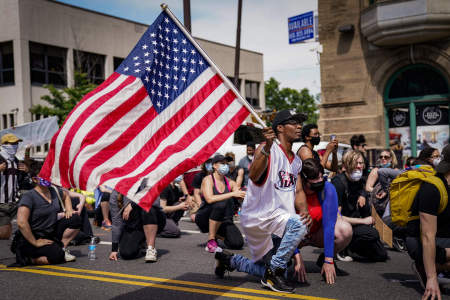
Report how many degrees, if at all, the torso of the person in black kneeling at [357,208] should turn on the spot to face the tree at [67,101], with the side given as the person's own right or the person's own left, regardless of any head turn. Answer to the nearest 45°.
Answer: approximately 180°

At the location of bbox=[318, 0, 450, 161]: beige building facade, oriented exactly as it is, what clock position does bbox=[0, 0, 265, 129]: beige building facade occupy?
bbox=[0, 0, 265, 129]: beige building facade is roughly at 2 o'clock from bbox=[318, 0, 450, 161]: beige building facade.

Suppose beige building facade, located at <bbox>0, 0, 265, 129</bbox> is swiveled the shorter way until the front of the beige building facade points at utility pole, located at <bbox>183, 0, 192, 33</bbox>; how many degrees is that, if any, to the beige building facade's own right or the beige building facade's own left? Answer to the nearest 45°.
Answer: approximately 45° to the beige building facade's own right

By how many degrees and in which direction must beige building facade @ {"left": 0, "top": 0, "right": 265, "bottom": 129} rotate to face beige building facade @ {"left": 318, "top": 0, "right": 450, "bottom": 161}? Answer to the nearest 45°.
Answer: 0° — it already faces it

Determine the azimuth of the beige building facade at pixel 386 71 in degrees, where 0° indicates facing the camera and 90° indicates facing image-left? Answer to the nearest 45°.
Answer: approximately 45°

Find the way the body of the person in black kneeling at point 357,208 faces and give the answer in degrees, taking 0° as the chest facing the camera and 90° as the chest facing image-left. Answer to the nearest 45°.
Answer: approximately 315°

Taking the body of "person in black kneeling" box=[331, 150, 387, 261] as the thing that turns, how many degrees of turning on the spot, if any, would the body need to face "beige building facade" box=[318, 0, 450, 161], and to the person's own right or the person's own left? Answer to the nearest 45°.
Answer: approximately 135° to the person's own left

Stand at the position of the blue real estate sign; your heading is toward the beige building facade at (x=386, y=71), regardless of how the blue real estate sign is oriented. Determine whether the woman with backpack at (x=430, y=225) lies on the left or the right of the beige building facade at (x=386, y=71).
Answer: right

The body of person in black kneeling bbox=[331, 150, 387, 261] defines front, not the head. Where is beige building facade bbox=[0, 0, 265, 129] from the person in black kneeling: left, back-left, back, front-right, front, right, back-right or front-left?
back
